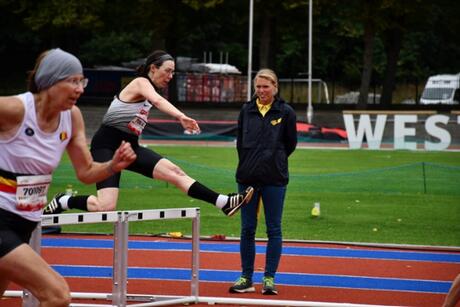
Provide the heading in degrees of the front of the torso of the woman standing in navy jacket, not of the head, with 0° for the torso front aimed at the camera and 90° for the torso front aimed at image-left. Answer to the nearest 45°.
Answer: approximately 0°
